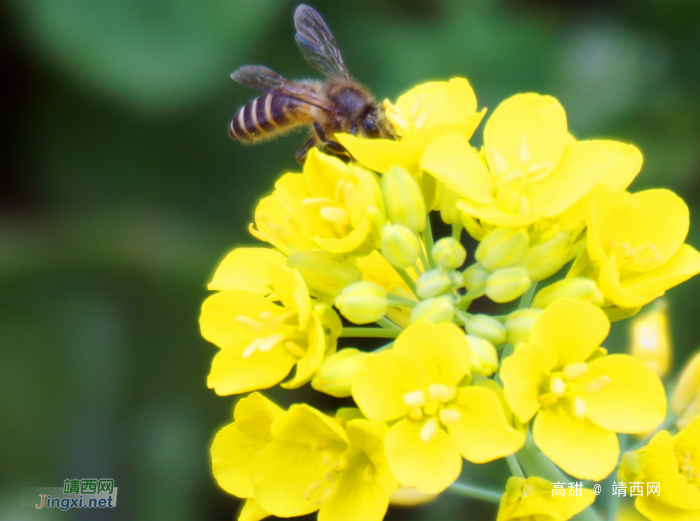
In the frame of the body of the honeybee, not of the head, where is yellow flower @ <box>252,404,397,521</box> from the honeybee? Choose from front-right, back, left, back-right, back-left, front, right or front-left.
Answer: right

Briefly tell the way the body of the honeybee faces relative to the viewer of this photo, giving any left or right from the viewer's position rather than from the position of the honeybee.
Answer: facing to the right of the viewer

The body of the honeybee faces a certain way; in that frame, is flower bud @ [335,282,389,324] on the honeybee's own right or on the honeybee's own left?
on the honeybee's own right

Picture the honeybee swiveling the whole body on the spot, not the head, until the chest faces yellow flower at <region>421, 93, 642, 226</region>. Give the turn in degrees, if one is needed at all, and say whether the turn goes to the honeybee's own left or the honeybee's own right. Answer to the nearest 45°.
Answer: approximately 45° to the honeybee's own right

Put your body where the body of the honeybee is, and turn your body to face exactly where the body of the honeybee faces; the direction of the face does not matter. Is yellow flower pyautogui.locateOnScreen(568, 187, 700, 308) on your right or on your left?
on your right

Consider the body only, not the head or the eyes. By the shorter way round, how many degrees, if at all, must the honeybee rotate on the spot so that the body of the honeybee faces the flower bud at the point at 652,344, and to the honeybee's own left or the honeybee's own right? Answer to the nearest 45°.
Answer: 0° — it already faces it

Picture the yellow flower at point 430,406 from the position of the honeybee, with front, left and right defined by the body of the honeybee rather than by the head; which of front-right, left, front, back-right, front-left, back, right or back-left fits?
right

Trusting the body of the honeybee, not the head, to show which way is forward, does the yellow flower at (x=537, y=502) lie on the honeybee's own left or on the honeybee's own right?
on the honeybee's own right

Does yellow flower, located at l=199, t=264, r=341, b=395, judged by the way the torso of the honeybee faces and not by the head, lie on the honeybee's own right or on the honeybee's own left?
on the honeybee's own right

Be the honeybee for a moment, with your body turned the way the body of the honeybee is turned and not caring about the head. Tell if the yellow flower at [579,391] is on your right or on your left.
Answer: on your right

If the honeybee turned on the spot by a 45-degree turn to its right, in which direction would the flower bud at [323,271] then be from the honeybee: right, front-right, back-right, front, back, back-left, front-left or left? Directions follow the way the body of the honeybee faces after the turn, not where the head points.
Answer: front-right
